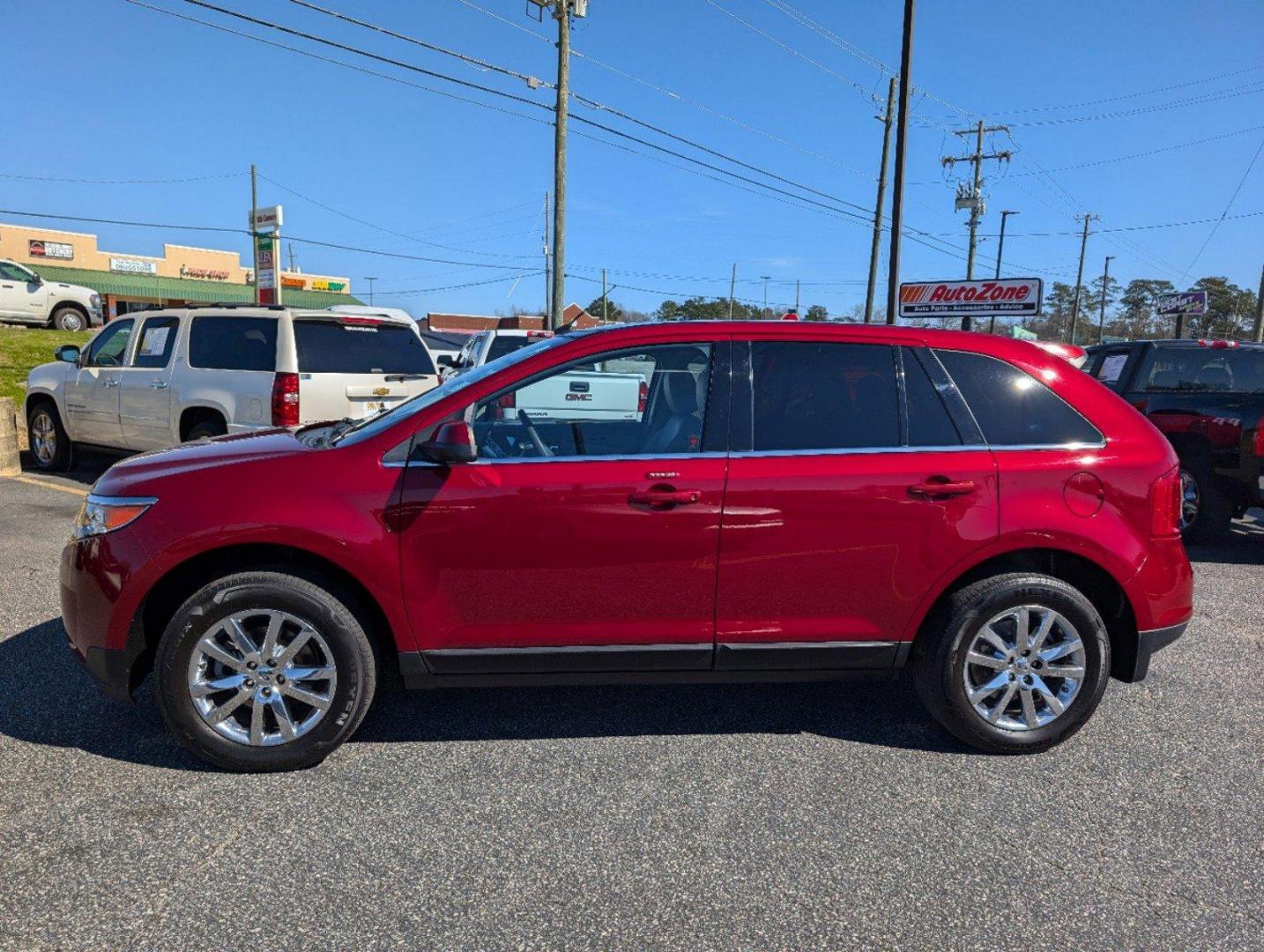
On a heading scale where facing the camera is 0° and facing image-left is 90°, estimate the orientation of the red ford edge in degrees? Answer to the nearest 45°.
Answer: approximately 90°

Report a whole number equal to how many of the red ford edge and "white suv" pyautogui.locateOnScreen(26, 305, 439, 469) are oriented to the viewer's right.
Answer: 0

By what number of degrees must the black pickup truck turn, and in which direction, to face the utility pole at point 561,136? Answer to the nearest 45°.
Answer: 0° — it already faces it

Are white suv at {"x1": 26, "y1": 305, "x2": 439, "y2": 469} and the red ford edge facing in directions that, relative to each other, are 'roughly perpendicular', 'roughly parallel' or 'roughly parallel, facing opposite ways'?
roughly parallel

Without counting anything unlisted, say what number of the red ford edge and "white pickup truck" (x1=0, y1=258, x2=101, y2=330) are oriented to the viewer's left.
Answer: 1

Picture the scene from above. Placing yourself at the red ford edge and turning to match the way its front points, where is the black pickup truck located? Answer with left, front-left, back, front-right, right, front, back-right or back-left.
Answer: back-right

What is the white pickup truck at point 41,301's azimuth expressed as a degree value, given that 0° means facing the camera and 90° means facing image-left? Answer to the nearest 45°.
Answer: approximately 270°

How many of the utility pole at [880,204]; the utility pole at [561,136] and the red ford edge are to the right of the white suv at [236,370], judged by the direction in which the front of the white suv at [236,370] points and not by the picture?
2

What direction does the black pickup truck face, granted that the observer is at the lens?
facing away from the viewer and to the left of the viewer

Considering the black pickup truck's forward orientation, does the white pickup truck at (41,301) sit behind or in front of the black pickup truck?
in front

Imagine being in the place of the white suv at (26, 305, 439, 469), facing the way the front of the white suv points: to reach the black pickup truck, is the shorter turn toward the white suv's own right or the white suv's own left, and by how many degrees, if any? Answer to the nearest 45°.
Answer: approximately 180°

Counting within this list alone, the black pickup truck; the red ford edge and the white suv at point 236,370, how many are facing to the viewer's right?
0
